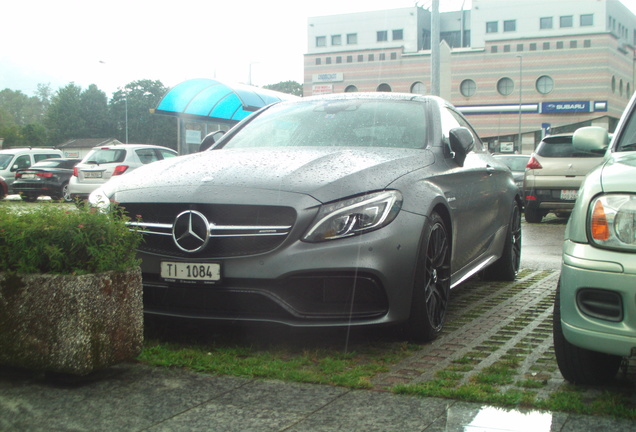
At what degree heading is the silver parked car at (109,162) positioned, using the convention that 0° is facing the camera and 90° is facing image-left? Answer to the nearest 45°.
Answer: approximately 225°

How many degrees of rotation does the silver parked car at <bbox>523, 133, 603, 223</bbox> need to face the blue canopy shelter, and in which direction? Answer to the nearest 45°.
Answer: approximately 45° to its left

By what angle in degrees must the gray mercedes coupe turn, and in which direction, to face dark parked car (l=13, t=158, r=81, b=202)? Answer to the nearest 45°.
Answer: approximately 135° to its right

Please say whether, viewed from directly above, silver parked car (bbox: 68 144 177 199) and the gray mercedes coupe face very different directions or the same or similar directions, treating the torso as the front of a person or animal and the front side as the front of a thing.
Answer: very different directions

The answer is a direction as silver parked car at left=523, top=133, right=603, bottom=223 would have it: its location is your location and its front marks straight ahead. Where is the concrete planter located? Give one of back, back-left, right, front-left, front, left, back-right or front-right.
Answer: back

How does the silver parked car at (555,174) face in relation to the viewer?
away from the camera

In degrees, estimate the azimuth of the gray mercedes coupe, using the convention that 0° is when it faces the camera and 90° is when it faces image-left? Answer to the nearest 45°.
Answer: approximately 45°

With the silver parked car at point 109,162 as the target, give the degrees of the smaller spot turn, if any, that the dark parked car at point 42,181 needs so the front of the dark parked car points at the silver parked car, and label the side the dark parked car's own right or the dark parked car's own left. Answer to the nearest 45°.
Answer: approximately 135° to the dark parked car's own right

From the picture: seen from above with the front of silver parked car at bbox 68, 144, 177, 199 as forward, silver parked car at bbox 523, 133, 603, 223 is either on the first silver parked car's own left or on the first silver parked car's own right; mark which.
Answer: on the first silver parked car's own right

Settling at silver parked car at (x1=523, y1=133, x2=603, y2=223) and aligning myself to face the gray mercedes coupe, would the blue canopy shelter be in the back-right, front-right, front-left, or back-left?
back-right

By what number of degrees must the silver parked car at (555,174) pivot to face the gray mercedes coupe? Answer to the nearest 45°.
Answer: approximately 180°

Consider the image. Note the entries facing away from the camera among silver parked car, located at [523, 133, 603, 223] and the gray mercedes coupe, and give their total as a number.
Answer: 1

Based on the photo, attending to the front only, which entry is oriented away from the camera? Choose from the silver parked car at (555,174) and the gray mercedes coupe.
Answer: the silver parked car
